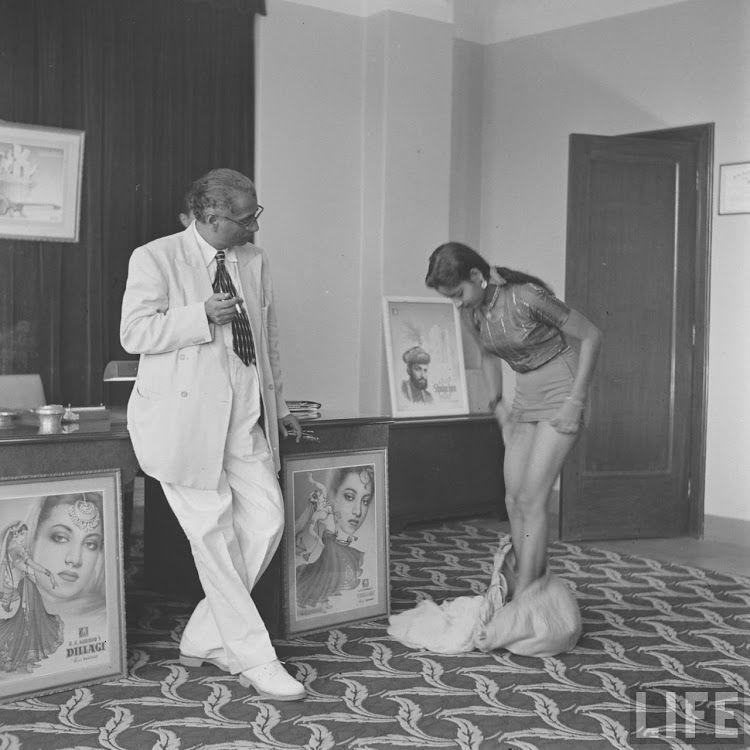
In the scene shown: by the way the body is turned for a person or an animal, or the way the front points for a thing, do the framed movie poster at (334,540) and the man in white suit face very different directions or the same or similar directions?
same or similar directions

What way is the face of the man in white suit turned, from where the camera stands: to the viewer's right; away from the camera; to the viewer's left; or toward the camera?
to the viewer's right

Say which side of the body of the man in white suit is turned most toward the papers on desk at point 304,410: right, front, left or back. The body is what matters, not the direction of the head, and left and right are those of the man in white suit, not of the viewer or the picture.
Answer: left

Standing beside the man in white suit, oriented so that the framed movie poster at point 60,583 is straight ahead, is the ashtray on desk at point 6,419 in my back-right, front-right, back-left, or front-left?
front-right

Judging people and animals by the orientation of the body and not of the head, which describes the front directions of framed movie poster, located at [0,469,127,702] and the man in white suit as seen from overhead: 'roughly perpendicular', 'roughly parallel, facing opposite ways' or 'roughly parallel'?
roughly parallel

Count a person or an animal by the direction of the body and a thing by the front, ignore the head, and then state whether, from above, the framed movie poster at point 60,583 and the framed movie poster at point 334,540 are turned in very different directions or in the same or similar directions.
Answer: same or similar directions

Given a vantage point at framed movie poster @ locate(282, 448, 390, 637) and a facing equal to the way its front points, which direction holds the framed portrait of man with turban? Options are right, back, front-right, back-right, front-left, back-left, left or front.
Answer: back-left

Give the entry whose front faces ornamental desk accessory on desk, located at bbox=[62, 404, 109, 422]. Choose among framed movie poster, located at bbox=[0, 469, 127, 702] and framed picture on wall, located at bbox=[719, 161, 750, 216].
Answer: the framed picture on wall

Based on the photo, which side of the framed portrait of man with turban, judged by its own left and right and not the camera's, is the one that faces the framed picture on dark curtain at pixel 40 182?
right

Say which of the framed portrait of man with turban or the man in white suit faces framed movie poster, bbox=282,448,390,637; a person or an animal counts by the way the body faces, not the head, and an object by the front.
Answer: the framed portrait of man with turban

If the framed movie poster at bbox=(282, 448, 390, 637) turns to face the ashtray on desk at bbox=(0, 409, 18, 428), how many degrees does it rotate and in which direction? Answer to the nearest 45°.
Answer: approximately 135° to its right

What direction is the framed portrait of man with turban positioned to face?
toward the camera

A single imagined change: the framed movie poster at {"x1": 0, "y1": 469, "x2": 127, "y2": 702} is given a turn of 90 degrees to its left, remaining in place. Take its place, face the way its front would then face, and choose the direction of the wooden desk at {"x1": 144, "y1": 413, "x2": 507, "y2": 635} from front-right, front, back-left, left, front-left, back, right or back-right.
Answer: front

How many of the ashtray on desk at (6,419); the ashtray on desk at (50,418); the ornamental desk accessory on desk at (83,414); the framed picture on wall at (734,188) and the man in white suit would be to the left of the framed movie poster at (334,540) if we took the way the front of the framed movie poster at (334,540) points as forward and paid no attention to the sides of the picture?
1

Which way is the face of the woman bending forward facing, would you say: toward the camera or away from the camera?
toward the camera

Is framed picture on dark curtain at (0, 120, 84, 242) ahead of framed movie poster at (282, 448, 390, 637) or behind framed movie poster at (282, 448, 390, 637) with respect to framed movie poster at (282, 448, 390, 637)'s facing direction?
behind

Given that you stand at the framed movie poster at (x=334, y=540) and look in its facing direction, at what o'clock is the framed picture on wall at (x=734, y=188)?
The framed picture on wall is roughly at 9 o'clock from the framed movie poster.

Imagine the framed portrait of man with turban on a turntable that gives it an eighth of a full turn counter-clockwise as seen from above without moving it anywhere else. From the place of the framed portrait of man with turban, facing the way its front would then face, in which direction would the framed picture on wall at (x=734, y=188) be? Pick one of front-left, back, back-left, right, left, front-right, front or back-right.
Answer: front-left

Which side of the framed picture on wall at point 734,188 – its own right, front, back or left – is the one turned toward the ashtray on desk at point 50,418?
front
